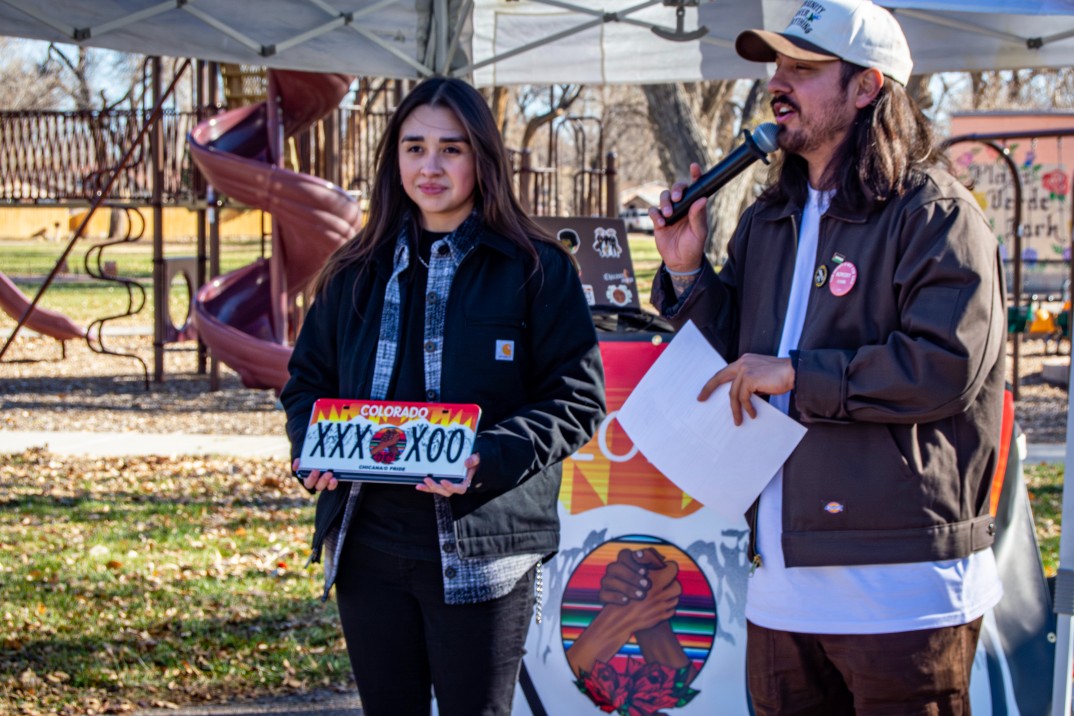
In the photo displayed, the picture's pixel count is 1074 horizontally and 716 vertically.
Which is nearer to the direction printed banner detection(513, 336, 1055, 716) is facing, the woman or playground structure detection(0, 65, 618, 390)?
the woman

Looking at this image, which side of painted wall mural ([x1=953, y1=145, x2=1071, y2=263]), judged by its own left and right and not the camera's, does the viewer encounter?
front

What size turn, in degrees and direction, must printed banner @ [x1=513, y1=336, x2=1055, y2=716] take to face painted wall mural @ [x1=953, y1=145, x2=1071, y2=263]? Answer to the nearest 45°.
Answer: approximately 180°

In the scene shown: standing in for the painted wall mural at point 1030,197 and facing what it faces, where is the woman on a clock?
The woman is roughly at 12 o'clock from the painted wall mural.

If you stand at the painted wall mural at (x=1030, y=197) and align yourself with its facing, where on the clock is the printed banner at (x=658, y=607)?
the printed banner at (x=658, y=607) is roughly at 12 o'clock from the painted wall mural at (x=1030, y=197).

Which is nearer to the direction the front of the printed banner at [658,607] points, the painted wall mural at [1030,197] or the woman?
the woman

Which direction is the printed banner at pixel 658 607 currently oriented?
toward the camera

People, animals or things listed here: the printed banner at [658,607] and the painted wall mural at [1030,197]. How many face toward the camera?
2

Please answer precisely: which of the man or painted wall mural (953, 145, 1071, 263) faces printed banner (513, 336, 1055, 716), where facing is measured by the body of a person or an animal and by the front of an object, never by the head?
painted wall mural (953, 145, 1071, 263)

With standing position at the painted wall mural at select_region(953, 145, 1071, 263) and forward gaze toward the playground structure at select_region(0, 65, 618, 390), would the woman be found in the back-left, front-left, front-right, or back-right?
front-left

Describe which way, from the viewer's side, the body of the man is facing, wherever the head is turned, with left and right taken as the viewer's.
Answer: facing the viewer and to the left of the viewer
